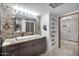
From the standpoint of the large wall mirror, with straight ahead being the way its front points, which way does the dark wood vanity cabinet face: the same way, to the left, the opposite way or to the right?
the same way

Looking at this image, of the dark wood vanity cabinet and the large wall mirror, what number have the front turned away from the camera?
0

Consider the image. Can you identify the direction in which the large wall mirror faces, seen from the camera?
facing the viewer and to the right of the viewer
